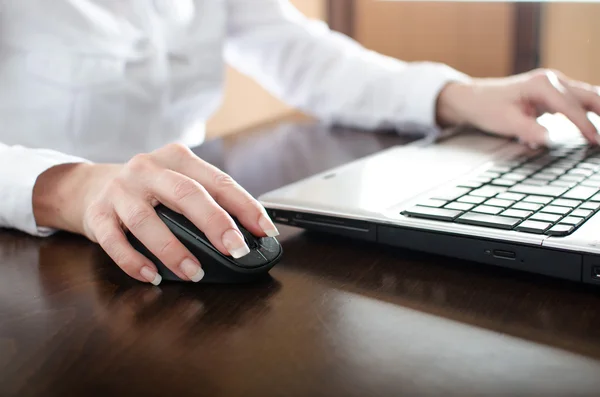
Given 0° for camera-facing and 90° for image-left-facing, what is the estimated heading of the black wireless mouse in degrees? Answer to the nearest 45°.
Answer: approximately 315°

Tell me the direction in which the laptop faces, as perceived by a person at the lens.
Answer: facing away from the viewer and to the left of the viewer

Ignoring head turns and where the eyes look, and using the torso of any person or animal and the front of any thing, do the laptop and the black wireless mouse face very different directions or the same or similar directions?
very different directions
